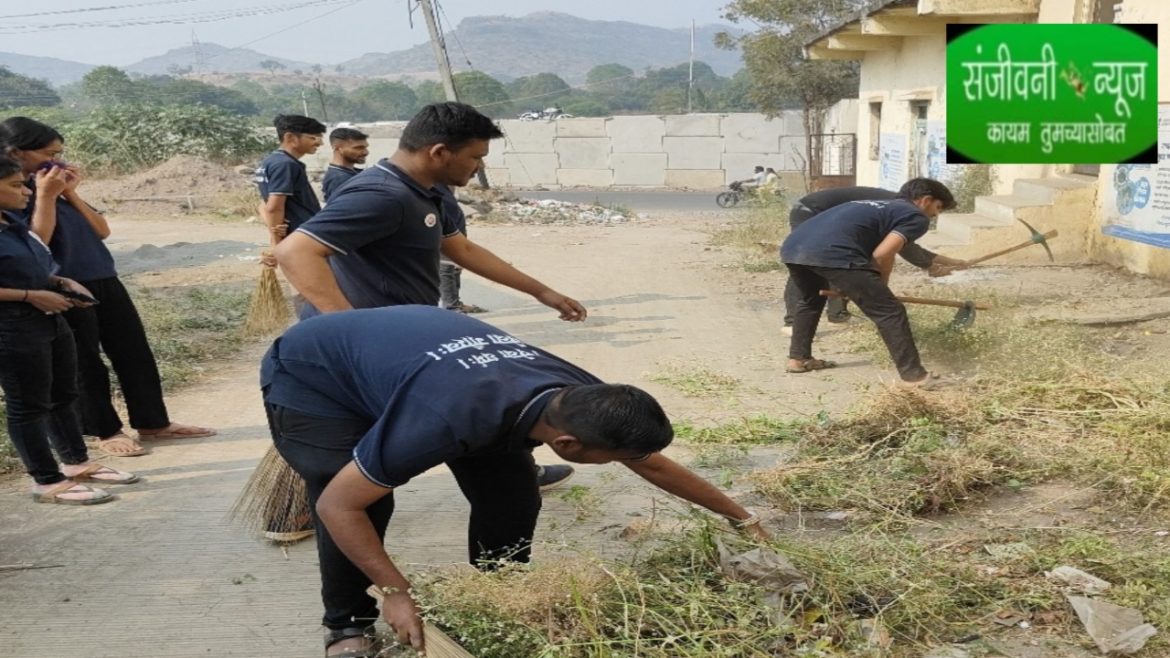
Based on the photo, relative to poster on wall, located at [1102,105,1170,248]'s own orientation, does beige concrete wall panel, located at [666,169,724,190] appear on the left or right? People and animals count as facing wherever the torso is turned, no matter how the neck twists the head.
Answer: on its right

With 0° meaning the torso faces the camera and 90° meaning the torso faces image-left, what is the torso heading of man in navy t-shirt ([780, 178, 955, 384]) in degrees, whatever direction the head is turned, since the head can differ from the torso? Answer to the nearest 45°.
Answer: approximately 270°

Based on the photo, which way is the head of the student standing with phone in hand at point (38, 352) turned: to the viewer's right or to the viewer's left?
to the viewer's right

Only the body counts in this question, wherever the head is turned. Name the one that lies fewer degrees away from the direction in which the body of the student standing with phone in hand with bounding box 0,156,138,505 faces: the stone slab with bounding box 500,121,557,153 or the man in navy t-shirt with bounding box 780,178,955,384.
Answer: the man in navy t-shirt

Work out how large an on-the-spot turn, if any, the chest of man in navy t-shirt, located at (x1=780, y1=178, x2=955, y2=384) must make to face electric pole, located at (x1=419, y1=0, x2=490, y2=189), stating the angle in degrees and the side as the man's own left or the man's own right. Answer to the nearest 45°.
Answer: approximately 135° to the man's own left

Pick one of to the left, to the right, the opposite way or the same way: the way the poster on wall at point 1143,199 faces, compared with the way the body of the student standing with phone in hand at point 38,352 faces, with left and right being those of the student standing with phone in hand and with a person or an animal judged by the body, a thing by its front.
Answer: the opposite way

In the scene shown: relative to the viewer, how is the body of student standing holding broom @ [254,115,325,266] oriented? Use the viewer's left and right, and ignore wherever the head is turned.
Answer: facing to the right of the viewer

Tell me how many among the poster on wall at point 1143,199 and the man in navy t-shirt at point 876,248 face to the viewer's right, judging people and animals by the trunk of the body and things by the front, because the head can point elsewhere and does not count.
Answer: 1

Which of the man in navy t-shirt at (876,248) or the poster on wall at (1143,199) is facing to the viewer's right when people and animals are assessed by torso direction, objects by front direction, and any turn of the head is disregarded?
the man in navy t-shirt

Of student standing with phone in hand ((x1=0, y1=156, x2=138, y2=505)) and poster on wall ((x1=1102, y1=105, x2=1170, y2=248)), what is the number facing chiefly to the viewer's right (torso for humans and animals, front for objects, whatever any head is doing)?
1

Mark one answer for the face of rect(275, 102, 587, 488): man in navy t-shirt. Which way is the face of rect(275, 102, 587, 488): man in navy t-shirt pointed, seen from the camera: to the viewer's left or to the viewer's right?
to the viewer's right

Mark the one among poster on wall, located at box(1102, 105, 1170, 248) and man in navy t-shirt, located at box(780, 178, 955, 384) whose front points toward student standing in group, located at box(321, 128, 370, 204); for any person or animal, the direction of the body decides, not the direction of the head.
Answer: the poster on wall

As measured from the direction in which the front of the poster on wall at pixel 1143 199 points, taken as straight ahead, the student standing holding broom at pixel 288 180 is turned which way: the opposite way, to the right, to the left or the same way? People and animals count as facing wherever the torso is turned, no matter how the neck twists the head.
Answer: the opposite way

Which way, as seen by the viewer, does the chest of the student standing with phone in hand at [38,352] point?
to the viewer's right

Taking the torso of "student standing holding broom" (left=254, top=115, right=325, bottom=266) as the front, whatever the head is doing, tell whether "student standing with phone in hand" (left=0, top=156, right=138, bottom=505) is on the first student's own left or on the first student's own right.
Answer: on the first student's own right

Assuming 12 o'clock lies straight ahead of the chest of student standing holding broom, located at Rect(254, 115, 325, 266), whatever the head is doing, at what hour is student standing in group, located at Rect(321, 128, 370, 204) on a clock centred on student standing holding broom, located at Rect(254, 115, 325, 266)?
student standing in group, located at Rect(321, 128, 370, 204) is roughly at 10 o'clock from student standing holding broom, located at Rect(254, 115, 325, 266).

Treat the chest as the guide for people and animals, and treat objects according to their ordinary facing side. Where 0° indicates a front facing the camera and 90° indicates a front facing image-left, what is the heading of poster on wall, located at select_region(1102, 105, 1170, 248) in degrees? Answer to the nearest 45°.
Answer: approximately 45°

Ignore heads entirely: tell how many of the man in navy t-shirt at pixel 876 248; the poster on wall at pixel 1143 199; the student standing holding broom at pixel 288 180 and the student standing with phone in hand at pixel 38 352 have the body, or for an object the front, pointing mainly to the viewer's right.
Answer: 3
